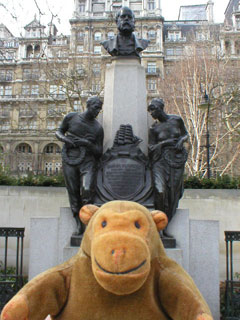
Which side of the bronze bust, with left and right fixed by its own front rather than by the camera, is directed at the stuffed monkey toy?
front

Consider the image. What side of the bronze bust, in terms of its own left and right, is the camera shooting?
front

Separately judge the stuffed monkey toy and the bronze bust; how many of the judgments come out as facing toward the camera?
2

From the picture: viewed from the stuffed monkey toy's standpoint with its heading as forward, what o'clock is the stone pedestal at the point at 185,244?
The stone pedestal is roughly at 7 o'clock from the stuffed monkey toy.

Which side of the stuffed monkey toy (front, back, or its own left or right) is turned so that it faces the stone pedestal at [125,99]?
back

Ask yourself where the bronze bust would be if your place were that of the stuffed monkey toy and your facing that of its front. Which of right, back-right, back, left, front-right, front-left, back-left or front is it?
back

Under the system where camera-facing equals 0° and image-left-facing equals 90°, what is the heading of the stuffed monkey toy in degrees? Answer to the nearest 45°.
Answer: approximately 0°
